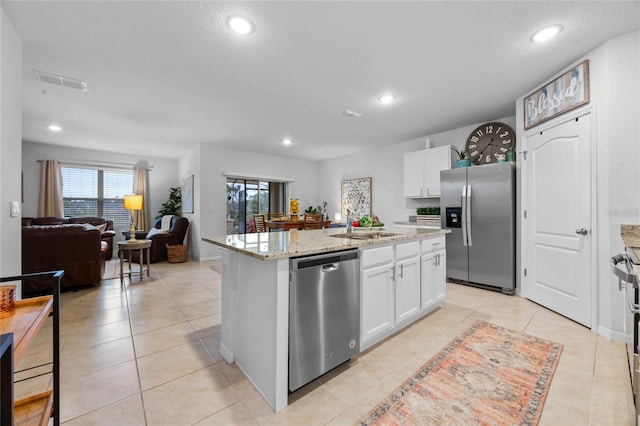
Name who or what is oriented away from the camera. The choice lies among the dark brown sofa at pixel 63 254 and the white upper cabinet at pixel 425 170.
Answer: the dark brown sofa

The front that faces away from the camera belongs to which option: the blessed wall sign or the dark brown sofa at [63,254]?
the dark brown sofa

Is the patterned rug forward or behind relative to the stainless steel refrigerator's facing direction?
forward

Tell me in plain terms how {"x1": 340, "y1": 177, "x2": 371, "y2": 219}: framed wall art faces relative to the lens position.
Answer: facing the viewer and to the left of the viewer

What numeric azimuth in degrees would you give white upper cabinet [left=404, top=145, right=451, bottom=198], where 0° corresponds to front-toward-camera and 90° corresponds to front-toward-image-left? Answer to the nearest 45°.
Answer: approximately 45°

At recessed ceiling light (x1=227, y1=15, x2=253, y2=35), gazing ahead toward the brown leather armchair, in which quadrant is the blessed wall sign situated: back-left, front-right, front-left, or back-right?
back-right

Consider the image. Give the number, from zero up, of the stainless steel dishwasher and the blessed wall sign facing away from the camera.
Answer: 0

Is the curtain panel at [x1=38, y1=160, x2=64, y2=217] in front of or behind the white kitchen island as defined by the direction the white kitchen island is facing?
behind

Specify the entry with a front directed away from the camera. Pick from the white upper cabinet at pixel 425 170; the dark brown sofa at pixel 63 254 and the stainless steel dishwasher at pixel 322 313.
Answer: the dark brown sofa

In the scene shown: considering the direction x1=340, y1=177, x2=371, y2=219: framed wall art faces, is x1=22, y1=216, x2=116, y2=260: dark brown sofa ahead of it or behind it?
ahead

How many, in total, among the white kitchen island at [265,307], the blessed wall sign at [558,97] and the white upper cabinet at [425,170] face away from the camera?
0

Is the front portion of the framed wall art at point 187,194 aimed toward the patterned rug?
no

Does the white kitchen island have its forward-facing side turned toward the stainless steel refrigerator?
no

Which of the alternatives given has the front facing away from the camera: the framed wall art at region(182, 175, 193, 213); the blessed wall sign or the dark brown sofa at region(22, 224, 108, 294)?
the dark brown sofa
